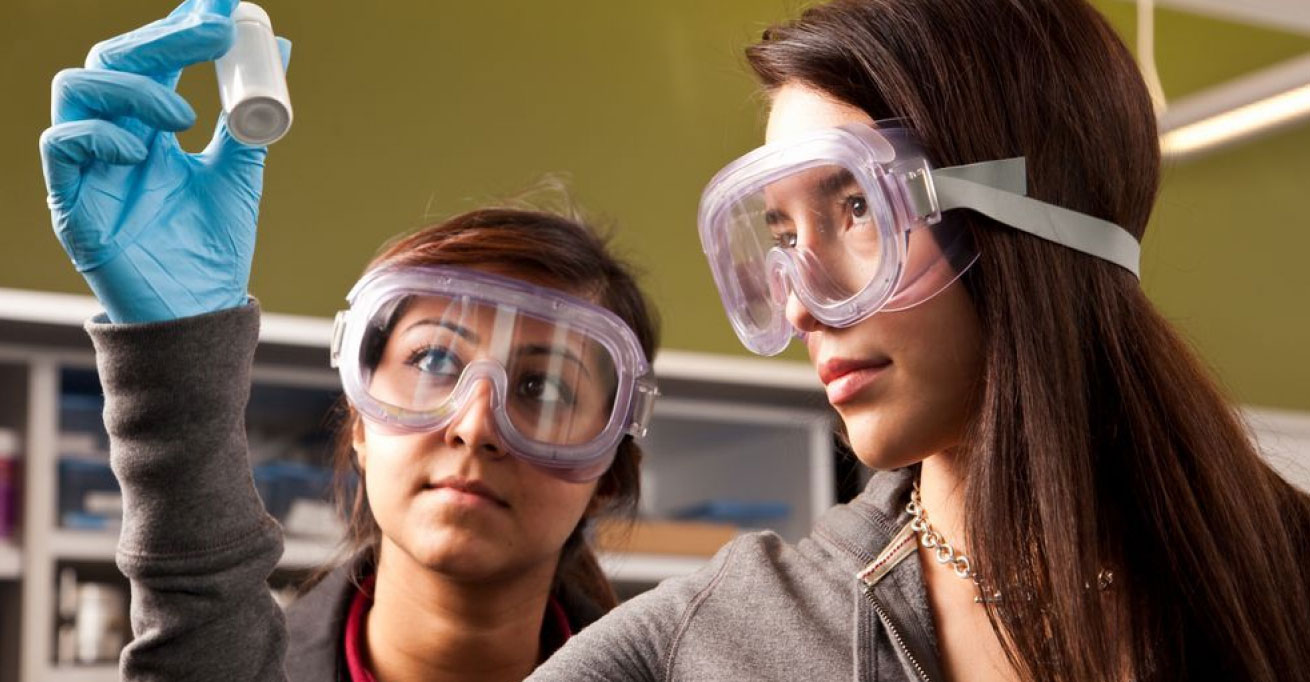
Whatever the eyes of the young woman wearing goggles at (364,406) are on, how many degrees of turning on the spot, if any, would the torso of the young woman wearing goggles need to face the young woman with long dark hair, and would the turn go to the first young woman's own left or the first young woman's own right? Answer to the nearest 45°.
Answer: approximately 45° to the first young woman's own left

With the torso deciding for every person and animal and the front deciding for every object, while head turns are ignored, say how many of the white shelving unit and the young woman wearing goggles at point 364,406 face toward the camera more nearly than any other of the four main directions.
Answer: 2

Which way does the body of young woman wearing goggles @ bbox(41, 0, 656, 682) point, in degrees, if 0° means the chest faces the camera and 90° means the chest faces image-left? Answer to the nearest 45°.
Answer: approximately 0°

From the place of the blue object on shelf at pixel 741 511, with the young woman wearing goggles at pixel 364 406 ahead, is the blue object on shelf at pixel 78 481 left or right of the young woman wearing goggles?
right

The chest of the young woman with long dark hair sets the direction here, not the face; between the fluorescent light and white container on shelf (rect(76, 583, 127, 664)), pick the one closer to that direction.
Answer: the white container on shelf

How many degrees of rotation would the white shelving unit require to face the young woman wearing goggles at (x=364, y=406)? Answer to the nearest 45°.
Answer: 0° — it already faces them

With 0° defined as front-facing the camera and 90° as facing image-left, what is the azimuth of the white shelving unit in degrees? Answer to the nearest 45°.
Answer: approximately 0°
